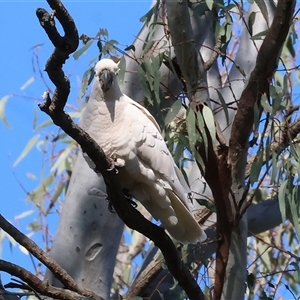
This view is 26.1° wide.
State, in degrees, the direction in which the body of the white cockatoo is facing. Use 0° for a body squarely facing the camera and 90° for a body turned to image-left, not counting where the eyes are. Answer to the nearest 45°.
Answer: approximately 45°
